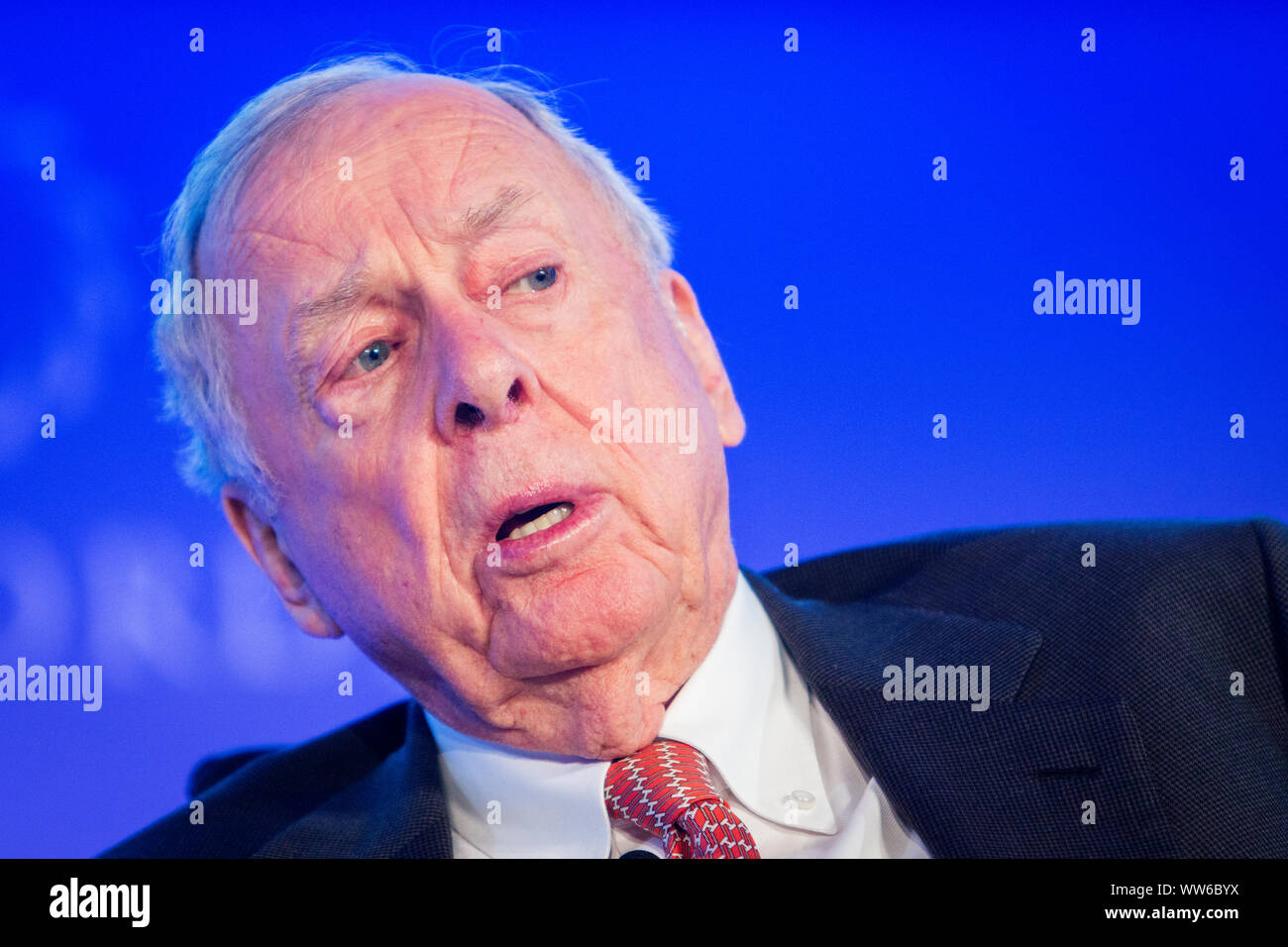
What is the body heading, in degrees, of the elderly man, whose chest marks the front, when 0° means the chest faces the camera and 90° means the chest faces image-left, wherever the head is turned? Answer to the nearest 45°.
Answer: approximately 0°
